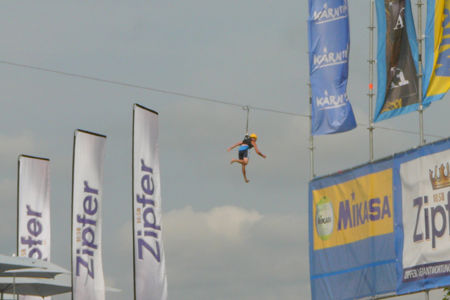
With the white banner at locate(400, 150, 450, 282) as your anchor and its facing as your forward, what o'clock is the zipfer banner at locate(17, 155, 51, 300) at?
The zipfer banner is roughly at 2 o'clock from the white banner.

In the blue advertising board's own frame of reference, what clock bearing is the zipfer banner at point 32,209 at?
The zipfer banner is roughly at 2 o'clock from the blue advertising board.

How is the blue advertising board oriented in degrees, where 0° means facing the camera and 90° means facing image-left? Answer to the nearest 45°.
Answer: approximately 45°

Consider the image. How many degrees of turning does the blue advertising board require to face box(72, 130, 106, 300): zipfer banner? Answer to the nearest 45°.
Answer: approximately 45° to its right

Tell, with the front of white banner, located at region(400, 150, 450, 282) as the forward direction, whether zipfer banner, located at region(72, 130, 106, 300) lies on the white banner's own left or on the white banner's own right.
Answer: on the white banner's own right

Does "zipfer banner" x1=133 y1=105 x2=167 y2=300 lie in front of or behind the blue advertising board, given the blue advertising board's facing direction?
in front
